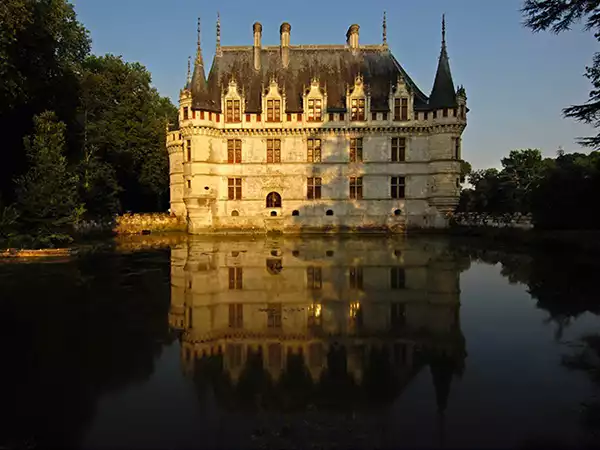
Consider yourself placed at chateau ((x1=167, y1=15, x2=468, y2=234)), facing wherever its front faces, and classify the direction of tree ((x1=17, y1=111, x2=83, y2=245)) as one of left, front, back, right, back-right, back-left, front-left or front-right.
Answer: front-right

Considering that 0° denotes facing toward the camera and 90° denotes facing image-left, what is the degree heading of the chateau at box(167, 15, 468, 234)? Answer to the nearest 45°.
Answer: approximately 0°

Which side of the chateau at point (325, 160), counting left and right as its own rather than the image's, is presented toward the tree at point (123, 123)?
right

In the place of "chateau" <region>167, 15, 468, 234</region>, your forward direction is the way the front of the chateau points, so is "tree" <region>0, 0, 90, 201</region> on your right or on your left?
on your right
